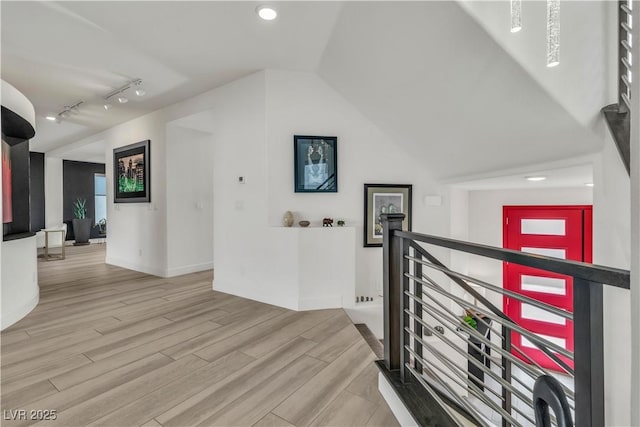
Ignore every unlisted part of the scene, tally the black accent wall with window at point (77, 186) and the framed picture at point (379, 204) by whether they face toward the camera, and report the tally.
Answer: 2

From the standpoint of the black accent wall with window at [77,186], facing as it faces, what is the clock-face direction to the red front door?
The red front door is roughly at 11 o'clock from the black accent wall with window.

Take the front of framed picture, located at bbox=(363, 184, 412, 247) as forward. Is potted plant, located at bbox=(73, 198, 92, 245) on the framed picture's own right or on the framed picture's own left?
on the framed picture's own right

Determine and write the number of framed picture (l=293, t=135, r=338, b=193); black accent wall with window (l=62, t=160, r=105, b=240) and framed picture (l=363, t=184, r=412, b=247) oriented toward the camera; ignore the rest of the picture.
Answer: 3

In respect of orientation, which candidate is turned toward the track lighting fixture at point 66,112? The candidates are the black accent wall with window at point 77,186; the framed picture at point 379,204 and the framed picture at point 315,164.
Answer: the black accent wall with window

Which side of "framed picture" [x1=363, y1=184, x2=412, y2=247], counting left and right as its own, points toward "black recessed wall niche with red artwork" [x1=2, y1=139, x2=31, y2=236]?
right

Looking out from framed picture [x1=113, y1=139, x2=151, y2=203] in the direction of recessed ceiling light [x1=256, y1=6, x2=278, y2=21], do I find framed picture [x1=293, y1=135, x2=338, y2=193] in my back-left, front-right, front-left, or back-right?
front-left

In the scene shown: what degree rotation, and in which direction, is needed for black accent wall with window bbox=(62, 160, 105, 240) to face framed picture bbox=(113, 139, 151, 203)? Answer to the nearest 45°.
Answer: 0° — it already faces it

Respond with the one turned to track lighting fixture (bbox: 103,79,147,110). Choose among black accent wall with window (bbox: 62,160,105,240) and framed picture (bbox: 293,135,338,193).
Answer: the black accent wall with window

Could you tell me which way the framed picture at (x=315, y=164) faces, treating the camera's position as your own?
facing the viewer

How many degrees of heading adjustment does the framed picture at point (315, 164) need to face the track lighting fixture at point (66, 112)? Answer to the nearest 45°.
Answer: approximately 90° to its right
